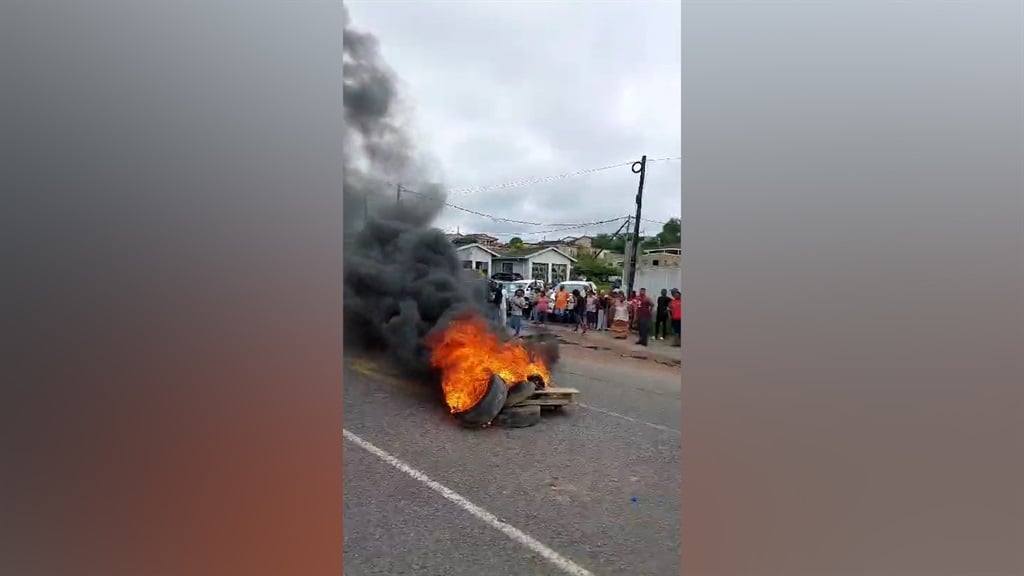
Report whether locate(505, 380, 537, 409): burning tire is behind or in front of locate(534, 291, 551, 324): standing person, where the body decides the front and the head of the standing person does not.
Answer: in front

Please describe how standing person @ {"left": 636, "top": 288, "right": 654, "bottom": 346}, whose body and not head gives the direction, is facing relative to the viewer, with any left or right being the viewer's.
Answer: facing the viewer and to the left of the viewer

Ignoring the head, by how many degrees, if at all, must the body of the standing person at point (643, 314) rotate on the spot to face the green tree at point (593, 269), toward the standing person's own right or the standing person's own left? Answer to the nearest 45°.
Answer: approximately 135° to the standing person's own right

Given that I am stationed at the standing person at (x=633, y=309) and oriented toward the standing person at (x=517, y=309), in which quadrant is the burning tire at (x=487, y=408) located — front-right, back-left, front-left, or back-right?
front-left

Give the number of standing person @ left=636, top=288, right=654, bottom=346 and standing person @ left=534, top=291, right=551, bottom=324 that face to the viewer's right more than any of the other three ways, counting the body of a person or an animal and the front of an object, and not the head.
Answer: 0

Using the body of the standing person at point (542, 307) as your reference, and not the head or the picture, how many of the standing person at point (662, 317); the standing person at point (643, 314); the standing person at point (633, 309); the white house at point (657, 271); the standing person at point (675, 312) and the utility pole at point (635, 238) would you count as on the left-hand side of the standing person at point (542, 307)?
6

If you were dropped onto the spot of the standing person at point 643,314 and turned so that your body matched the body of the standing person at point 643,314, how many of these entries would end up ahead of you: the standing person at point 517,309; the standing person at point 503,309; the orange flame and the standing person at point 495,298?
4

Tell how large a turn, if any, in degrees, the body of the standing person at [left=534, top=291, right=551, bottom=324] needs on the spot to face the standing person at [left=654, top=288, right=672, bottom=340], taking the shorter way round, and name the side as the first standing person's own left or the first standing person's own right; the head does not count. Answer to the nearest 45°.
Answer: approximately 90° to the first standing person's own left

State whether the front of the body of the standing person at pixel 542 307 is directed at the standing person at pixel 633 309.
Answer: no

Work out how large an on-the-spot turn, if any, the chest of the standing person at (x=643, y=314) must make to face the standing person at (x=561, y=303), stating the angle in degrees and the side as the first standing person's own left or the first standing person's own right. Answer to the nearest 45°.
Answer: approximately 45° to the first standing person's own right

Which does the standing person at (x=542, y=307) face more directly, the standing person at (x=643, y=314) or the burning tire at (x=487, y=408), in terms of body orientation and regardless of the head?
the burning tire

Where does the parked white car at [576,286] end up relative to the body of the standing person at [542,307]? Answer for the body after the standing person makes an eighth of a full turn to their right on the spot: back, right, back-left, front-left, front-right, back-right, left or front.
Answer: back

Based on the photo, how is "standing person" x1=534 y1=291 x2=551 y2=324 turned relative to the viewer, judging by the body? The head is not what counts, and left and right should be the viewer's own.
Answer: facing the viewer
